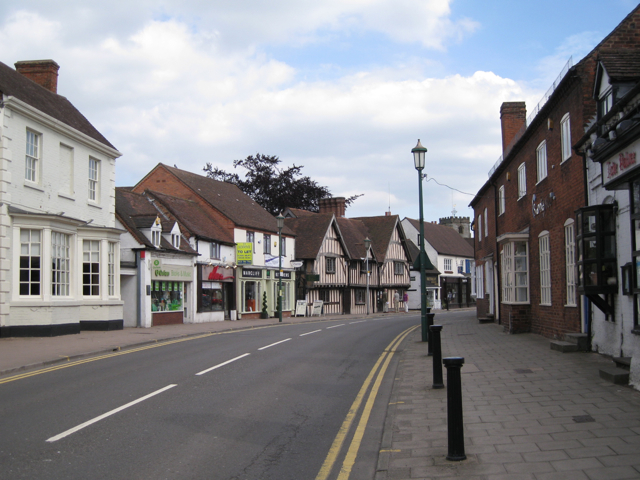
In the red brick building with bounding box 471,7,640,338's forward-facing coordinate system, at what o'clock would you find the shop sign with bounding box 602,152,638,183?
The shop sign is roughly at 9 o'clock from the red brick building.

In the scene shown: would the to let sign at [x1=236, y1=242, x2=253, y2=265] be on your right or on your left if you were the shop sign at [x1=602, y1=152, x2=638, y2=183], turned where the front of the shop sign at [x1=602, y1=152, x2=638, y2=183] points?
on your right

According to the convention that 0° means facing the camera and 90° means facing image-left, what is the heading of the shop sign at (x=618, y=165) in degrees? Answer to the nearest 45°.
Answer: approximately 45°

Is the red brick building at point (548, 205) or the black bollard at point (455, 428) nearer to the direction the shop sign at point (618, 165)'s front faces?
the black bollard

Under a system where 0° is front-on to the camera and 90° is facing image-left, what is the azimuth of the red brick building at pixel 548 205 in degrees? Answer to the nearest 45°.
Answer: approximately 90°

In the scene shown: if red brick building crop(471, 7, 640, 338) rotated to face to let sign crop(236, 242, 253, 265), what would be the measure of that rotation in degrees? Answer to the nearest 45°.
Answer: approximately 45° to its right

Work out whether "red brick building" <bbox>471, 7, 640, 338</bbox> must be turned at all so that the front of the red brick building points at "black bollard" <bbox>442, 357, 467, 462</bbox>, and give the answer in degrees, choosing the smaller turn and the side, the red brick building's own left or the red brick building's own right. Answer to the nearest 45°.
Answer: approximately 90° to the red brick building's own left

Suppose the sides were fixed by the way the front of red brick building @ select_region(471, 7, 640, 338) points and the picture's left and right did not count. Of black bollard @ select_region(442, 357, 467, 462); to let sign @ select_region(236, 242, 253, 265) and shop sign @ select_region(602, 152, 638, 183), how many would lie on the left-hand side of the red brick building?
2

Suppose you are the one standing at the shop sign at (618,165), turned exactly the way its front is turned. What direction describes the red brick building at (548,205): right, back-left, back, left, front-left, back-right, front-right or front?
back-right
